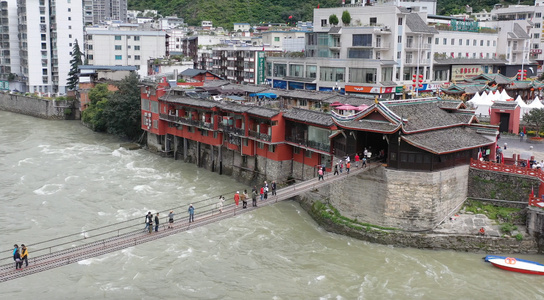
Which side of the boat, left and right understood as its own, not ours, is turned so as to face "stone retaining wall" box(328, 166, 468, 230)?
front

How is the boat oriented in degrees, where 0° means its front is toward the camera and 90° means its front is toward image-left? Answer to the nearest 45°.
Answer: approximately 90°

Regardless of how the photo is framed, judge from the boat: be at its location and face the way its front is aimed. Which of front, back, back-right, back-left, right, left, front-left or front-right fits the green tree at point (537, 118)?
right

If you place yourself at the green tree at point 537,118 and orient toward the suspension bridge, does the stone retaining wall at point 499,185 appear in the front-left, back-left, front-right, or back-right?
front-left

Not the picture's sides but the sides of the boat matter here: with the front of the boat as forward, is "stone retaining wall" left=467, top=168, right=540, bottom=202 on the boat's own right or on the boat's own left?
on the boat's own right

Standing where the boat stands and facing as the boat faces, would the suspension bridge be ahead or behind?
ahead

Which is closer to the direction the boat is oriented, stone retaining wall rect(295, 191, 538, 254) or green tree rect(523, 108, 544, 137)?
the stone retaining wall
